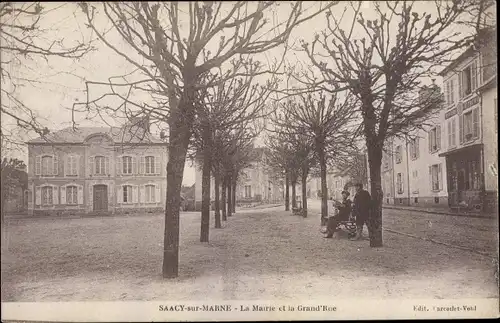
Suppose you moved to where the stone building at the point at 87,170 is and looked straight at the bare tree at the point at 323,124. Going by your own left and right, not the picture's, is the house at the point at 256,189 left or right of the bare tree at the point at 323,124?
left

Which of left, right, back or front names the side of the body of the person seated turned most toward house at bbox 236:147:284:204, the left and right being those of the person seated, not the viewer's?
right

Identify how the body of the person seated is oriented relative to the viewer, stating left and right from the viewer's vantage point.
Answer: facing to the left of the viewer

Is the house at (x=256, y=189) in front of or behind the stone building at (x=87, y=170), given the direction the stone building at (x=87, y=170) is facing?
behind
